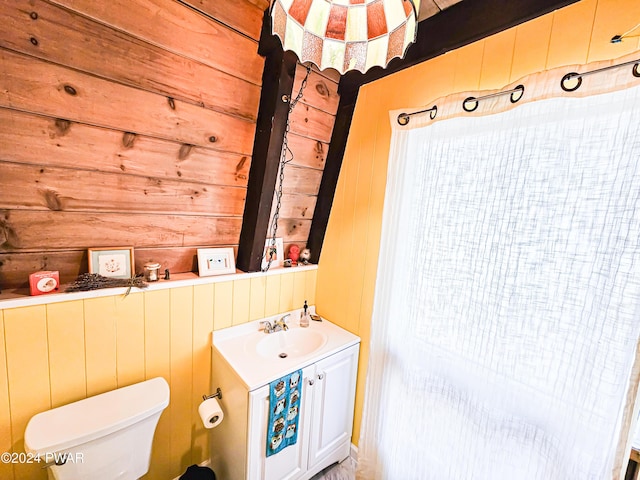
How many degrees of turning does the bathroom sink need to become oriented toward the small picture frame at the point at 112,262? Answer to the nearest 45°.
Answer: approximately 135° to its right

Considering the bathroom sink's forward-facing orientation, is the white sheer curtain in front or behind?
in front

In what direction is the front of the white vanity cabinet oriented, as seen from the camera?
facing the viewer and to the right of the viewer

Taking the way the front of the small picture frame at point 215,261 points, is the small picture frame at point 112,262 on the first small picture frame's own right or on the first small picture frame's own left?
on the first small picture frame's own right

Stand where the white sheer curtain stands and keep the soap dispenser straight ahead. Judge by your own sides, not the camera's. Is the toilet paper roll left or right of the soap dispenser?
left

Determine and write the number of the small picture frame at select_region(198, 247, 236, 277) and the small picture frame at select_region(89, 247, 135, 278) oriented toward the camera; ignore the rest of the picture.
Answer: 2

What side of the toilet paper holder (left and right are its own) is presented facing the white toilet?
front
